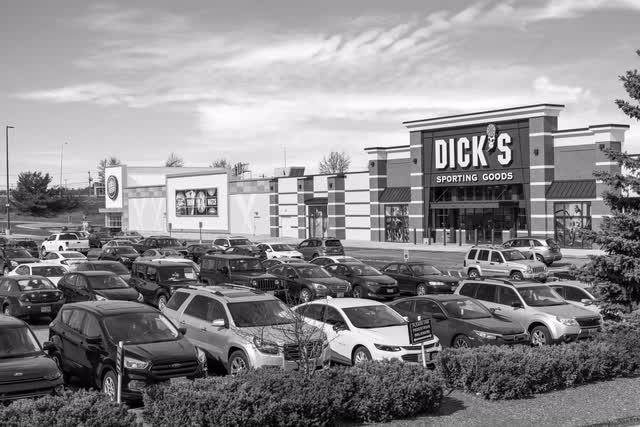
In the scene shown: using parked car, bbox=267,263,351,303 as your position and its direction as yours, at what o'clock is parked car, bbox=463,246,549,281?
parked car, bbox=463,246,549,281 is roughly at 9 o'clock from parked car, bbox=267,263,351,303.

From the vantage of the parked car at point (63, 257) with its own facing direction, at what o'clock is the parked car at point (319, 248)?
the parked car at point (319, 248) is roughly at 10 o'clock from the parked car at point (63, 257).

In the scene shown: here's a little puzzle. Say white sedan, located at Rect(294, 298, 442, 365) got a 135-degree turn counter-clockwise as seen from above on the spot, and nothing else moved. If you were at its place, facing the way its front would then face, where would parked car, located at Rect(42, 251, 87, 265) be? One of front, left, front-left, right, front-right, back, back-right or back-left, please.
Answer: front-left

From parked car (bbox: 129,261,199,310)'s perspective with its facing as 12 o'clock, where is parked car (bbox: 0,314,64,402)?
parked car (bbox: 0,314,64,402) is roughly at 2 o'clock from parked car (bbox: 129,261,199,310).

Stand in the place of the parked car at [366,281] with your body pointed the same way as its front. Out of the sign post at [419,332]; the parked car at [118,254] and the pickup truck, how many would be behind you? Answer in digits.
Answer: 2

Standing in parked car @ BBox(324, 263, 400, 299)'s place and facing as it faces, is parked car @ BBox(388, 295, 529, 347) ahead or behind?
ahead

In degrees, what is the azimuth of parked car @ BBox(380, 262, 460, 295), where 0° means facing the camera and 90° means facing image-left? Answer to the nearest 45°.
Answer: approximately 315°

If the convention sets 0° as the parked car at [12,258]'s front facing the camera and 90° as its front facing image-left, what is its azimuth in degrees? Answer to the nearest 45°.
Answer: approximately 315°

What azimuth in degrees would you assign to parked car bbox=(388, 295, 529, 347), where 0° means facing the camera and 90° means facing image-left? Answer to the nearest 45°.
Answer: approximately 315°

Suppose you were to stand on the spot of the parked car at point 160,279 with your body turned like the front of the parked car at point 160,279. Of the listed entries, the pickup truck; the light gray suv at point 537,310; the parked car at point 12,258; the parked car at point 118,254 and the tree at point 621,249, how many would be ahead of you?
2

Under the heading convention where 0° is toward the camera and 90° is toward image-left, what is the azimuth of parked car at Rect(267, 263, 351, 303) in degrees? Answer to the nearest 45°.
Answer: approximately 315°

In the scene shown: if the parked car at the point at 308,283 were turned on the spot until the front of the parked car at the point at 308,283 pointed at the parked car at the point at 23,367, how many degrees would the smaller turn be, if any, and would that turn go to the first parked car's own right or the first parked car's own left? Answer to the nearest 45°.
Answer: approximately 45° to the first parked car's own right

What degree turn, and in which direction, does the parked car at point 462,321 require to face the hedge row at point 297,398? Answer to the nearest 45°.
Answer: approximately 45° to its right

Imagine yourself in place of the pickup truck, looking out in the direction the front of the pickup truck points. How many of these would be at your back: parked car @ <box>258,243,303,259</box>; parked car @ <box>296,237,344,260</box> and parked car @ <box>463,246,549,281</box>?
3
